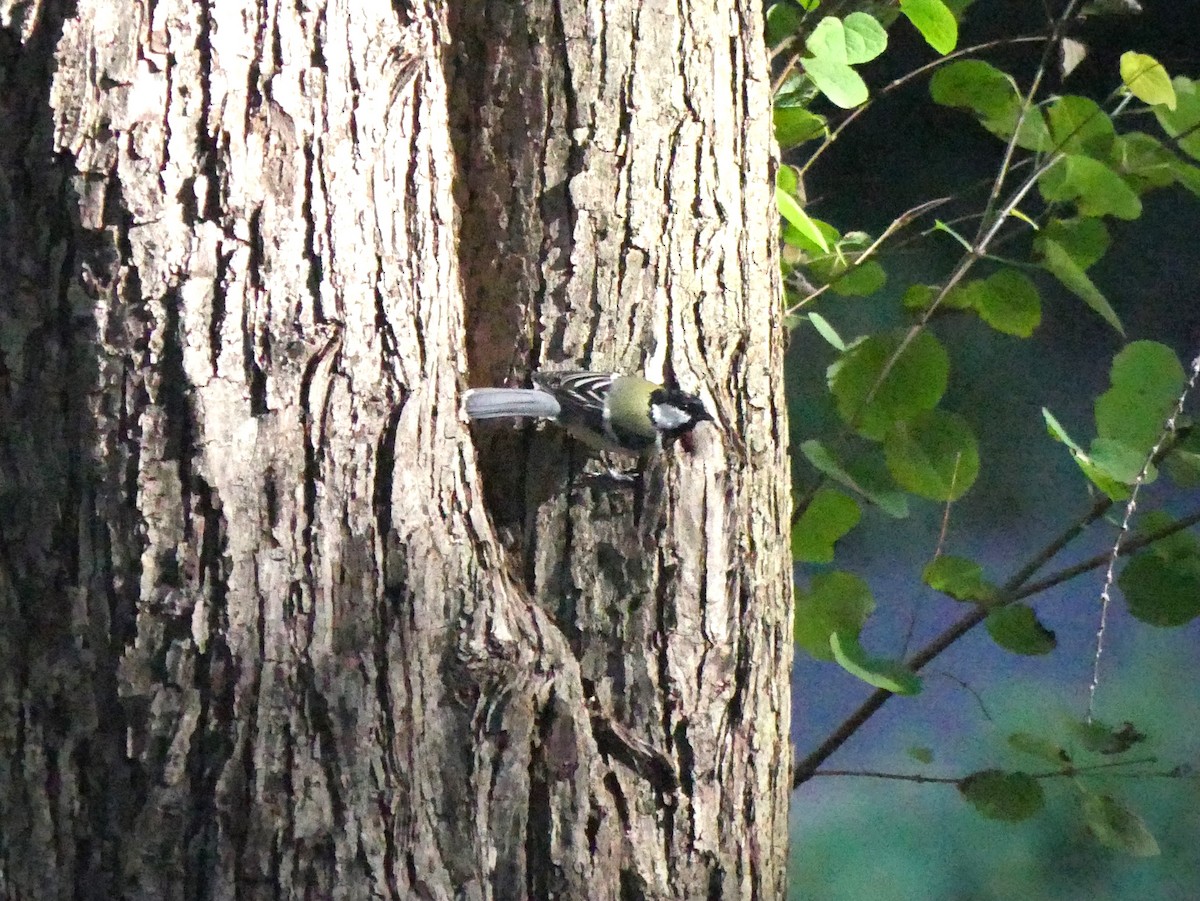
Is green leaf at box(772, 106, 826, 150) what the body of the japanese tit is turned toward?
no

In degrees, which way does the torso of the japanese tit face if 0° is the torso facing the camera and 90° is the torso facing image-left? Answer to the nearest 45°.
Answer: approximately 270°

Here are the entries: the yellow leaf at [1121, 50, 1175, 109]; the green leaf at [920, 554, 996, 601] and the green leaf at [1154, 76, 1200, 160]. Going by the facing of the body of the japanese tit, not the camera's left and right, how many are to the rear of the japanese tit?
0

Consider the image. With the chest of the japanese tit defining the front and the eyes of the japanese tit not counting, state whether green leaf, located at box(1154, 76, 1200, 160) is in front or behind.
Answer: in front

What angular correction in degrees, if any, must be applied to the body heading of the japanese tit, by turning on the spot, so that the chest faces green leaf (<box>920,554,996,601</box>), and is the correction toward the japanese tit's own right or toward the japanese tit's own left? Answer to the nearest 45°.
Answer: approximately 45° to the japanese tit's own left

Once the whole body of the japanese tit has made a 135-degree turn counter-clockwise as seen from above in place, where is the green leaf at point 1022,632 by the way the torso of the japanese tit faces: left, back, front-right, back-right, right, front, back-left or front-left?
right

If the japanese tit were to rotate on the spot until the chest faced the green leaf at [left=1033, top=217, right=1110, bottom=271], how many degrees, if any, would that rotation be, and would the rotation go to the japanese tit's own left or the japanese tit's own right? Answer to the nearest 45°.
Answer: approximately 45° to the japanese tit's own left

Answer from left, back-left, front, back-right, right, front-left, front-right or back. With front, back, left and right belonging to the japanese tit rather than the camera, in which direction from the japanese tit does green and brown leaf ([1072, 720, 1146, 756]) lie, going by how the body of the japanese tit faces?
front-left

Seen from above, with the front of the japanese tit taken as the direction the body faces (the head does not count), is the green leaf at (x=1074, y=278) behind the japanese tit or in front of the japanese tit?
in front

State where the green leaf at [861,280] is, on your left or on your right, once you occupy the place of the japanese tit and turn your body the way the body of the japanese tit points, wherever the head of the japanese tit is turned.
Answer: on your left

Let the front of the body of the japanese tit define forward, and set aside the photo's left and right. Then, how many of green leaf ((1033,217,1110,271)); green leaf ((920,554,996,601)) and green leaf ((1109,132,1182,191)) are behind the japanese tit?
0
